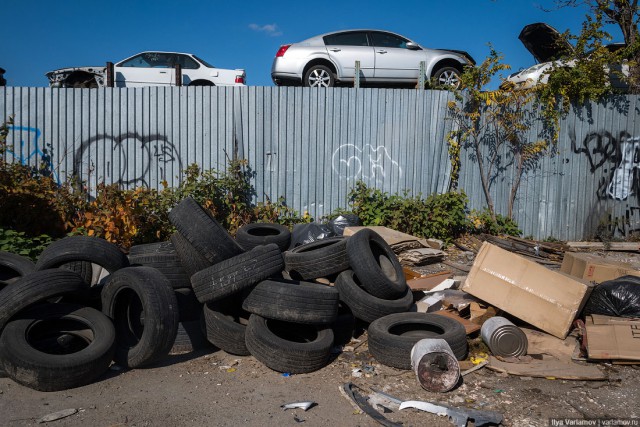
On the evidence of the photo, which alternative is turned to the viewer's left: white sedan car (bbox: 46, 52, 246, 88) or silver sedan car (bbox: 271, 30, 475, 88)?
white sedan car (bbox: 46, 52, 246, 88)

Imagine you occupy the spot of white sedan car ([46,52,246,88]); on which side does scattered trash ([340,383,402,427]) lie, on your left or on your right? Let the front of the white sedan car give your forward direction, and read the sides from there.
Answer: on your left

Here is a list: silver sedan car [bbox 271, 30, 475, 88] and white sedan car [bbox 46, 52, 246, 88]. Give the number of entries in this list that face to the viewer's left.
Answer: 1

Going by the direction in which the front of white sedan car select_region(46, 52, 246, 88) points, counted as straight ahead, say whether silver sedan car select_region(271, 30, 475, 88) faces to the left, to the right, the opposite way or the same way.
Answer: the opposite way

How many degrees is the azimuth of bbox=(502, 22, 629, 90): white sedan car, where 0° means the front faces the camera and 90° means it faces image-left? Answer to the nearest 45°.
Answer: approximately 45°

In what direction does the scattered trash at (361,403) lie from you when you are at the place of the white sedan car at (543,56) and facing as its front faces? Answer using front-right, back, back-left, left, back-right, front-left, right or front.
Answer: front-left

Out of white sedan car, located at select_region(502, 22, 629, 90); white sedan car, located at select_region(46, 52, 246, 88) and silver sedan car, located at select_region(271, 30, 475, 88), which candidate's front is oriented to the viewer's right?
silver sedan car, located at select_region(271, 30, 475, 88)

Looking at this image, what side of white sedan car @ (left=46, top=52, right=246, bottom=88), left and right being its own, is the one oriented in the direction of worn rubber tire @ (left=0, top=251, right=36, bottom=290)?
left

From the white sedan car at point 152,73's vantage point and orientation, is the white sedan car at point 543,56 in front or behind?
behind

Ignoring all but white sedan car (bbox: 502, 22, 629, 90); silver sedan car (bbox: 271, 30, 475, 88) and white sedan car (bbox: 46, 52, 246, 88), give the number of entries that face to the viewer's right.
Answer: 1

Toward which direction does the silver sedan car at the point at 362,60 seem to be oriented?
to the viewer's right

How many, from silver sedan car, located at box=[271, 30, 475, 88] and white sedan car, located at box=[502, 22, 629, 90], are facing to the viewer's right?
1

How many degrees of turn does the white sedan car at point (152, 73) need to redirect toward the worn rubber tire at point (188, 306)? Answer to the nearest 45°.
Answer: approximately 90° to its left

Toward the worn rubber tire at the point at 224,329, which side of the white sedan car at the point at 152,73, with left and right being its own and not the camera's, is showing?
left

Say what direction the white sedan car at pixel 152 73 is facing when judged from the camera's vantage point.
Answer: facing to the left of the viewer

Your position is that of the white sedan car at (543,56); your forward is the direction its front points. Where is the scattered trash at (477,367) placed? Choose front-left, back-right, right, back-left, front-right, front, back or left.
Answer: front-left

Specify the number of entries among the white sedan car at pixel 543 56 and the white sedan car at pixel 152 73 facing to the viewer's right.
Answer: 0
